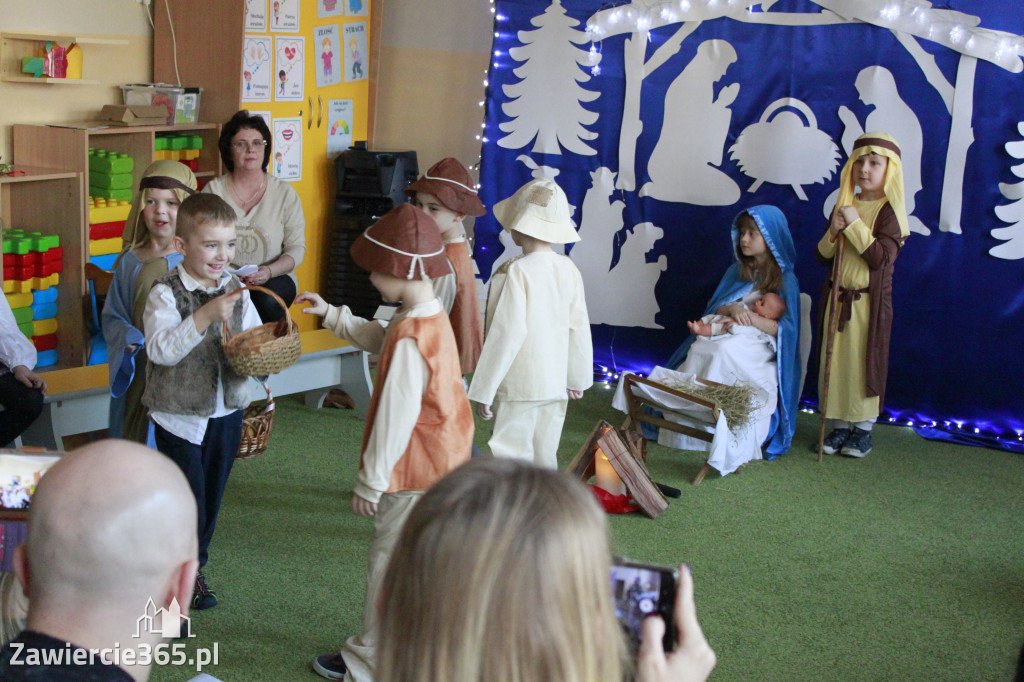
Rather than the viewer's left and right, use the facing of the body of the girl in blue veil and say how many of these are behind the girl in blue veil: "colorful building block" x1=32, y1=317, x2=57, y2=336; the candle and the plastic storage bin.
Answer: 0

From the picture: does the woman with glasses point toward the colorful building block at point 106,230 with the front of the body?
no

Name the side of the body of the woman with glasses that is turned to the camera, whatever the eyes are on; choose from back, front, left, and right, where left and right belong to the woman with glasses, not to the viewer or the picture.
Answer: front

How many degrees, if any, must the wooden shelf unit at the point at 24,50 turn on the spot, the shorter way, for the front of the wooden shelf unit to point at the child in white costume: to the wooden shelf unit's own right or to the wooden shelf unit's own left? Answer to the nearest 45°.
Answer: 0° — it already faces them

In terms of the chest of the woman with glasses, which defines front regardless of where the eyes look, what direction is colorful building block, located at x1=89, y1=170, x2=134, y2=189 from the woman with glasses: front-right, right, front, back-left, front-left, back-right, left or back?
back-right

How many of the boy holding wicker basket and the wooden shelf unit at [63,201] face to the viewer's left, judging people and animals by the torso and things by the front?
0

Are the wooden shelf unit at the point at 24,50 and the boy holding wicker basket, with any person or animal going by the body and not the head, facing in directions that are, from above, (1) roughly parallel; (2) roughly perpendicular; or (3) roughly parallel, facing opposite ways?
roughly parallel

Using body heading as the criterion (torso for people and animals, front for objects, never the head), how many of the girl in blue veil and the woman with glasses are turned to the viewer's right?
0

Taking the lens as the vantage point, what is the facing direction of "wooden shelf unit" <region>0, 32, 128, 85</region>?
facing the viewer and to the right of the viewer

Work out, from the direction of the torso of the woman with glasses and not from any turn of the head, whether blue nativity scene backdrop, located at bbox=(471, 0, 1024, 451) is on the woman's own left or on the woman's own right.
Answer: on the woman's own left

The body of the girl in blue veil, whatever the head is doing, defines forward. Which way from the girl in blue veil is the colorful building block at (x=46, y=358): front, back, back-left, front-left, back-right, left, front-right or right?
front-right

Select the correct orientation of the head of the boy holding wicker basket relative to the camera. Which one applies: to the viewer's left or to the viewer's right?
to the viewer's right

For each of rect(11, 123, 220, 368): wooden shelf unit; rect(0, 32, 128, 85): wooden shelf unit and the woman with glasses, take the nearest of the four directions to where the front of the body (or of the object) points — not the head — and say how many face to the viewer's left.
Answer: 0

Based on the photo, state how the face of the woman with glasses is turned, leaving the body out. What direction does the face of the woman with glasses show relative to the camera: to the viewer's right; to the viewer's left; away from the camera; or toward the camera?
toward the camera

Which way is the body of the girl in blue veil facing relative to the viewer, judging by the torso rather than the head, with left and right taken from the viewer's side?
facing the viewer and to the left of the viewer
